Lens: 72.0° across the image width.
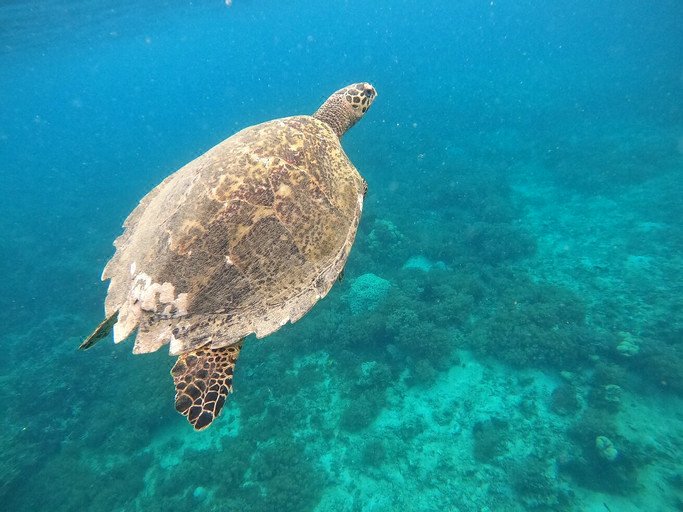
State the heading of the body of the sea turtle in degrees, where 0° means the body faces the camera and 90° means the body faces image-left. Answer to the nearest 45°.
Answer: approximately 225°
